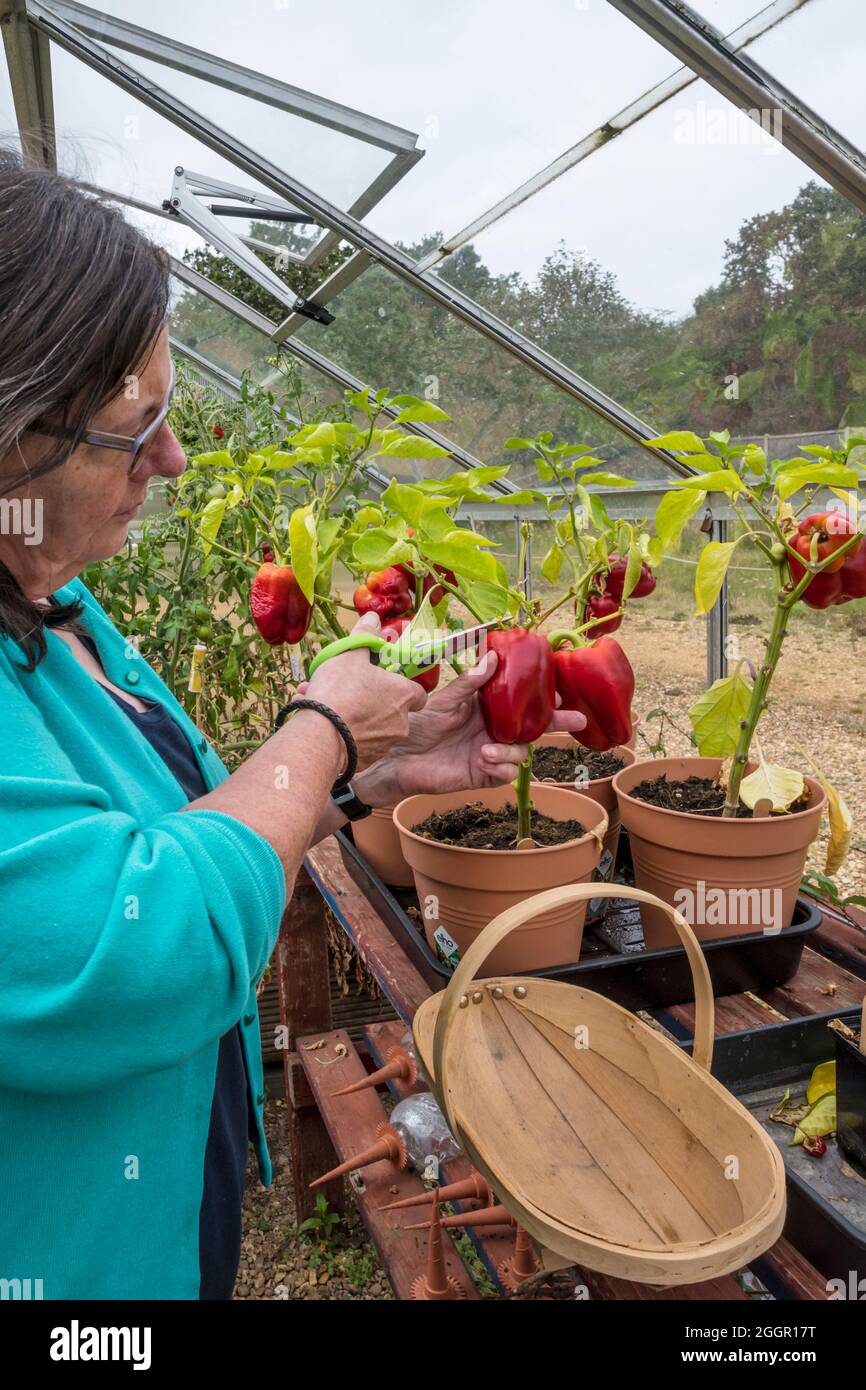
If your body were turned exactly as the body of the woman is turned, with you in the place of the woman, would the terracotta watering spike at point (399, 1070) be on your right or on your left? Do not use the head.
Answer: on your left

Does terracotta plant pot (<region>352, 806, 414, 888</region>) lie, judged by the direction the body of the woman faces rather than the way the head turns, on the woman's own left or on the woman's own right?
on the woman's own left

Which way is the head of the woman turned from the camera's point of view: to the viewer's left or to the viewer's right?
to the viewer's right

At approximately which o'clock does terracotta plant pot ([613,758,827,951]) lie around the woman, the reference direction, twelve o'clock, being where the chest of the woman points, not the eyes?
The terracotta plant pot is roughly at 11 o'clock from the woman.

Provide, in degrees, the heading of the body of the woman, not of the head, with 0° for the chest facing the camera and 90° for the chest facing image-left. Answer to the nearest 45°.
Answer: approximately 270°
